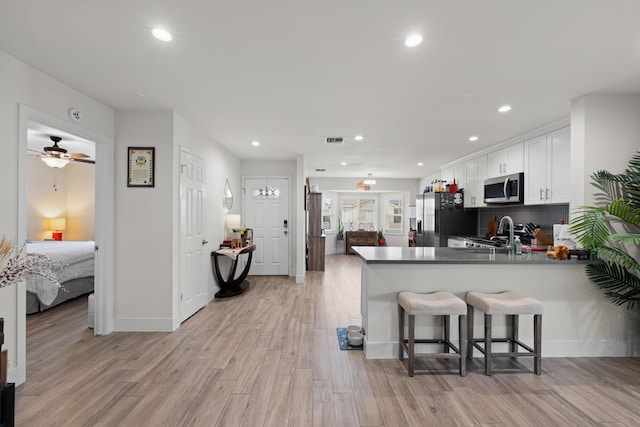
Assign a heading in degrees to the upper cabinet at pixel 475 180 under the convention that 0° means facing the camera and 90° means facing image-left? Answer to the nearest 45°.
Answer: approximately 45°

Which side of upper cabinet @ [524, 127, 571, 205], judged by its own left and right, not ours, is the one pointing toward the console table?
front

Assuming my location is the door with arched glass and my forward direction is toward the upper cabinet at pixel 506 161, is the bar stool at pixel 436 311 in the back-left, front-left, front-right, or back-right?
front-right

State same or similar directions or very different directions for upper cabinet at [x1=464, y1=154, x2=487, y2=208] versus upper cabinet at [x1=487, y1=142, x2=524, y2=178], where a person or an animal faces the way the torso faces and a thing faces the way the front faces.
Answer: same or similar directions

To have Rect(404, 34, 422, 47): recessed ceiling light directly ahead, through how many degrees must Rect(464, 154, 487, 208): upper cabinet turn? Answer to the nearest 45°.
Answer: approximately 45° to its left

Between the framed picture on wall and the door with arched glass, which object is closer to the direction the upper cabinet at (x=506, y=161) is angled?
the framed picture on wall

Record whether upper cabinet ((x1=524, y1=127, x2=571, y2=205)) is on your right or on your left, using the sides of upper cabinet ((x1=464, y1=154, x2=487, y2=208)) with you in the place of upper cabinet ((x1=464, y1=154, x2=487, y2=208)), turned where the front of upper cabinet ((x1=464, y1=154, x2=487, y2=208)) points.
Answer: on your left

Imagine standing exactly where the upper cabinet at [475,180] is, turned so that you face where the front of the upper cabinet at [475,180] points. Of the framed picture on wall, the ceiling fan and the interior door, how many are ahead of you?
3

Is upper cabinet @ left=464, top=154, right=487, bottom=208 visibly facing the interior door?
yes

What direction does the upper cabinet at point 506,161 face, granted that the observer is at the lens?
facing the viewer and to the left of the viewer

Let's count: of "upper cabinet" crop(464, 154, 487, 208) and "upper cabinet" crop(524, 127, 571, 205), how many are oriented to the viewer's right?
0

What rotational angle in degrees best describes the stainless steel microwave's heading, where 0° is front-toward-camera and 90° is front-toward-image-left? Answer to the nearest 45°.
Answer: approximately 45°

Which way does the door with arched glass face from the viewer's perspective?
toward the camera

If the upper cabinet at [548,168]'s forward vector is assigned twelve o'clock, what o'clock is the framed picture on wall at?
The framed picture on wall is roughly at 12 o'clock from the upper cabinet.

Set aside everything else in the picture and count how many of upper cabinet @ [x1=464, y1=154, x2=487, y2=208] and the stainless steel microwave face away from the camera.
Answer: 0

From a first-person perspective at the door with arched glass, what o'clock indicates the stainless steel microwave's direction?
The stainless steel microwave is roughly at 10 o'clock from the door with arched glass.
